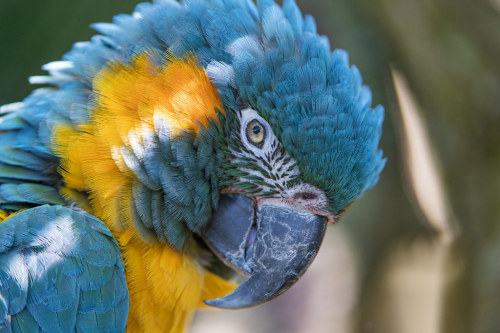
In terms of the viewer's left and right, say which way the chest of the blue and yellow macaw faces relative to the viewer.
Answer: facing to the right of the viewer
